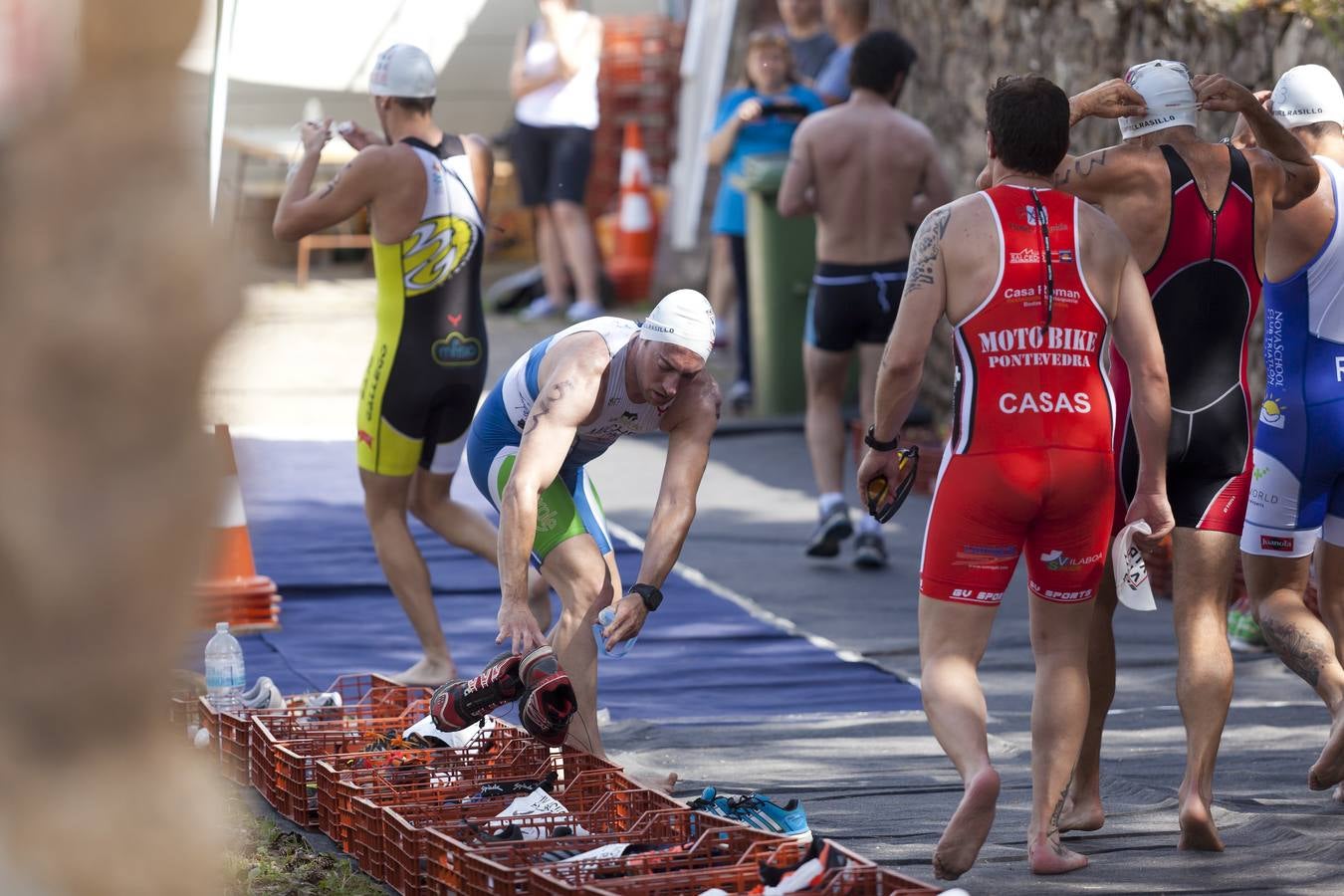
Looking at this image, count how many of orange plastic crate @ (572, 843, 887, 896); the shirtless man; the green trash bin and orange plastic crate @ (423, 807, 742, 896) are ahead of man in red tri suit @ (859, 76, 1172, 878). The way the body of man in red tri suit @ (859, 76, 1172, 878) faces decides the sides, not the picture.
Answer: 2

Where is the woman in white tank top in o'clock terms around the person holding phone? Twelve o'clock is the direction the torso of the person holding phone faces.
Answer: The woman in white tank top is roughly at 5 o'clock from the person holding phone.

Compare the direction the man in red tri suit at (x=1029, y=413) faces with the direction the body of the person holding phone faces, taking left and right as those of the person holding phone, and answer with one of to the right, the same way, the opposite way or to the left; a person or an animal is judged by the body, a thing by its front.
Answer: the opposite way

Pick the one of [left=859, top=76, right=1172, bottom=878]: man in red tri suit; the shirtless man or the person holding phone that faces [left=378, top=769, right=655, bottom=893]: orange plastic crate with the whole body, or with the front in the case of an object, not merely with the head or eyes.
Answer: the person holding phone

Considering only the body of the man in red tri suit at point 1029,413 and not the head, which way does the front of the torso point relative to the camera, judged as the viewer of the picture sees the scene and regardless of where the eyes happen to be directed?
away from the camera

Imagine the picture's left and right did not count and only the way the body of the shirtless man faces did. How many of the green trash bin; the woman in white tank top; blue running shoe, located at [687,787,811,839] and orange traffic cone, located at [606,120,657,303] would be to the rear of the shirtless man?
1

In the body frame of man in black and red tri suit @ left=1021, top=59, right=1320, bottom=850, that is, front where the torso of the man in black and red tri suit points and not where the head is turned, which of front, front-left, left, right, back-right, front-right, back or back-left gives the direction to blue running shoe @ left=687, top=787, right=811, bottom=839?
back-left

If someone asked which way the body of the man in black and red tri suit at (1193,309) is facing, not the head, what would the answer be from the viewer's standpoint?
away from the camera

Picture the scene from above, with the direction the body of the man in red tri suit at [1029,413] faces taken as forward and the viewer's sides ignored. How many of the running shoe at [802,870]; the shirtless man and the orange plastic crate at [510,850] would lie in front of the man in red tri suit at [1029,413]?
1

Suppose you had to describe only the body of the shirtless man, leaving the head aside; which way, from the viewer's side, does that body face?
away from the camera

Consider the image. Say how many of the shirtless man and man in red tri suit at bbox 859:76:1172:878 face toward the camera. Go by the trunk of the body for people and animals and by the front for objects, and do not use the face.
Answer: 0
